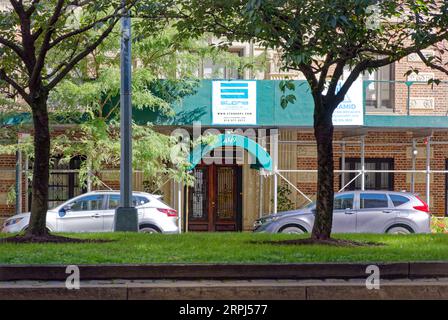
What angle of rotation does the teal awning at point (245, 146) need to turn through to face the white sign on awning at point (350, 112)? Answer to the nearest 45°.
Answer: approximately 90° to its left

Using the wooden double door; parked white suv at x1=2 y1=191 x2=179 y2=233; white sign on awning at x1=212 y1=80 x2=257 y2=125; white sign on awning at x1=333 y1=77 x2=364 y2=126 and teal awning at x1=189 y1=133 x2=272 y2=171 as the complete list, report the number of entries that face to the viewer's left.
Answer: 1

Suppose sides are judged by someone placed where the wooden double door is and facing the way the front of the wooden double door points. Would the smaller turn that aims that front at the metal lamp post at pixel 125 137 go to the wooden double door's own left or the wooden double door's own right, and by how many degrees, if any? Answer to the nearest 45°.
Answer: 0° — it already faces it

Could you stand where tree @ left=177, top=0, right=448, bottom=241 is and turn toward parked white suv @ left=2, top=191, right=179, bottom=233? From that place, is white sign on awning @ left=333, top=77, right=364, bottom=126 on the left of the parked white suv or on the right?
right

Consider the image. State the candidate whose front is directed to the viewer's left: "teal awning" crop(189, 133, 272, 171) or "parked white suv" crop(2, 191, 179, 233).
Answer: the parked white suv

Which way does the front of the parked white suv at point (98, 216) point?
to the viewer's left

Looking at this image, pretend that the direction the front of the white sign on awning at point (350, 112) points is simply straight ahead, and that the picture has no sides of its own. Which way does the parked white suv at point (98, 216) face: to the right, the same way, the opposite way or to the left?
to the right

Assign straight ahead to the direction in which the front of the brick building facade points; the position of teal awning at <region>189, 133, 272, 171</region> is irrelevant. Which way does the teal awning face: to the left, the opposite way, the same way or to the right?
the same way

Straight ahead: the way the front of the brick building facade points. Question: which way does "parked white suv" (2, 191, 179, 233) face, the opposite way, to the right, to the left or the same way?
to the right

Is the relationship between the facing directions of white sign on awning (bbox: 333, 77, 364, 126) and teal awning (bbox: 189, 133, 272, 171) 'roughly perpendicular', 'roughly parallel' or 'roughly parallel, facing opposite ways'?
roughly parallel

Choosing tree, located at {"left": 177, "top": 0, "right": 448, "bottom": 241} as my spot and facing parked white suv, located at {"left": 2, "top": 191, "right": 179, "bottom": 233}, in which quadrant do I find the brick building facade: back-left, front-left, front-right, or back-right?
front-right

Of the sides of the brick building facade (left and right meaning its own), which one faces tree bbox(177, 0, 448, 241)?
front

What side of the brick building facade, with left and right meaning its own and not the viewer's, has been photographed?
front

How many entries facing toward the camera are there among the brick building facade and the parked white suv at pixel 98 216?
1

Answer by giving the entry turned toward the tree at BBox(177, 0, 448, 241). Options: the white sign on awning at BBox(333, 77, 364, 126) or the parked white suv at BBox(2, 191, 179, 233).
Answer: the white sign on awning

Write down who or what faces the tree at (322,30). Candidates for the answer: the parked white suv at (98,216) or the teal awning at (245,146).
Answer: the teal awning

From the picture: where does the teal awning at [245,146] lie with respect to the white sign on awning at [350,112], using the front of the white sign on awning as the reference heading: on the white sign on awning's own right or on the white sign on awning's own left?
on the white sign on awning's own right

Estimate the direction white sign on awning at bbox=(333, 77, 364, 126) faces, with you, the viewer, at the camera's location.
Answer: facing the viewer
